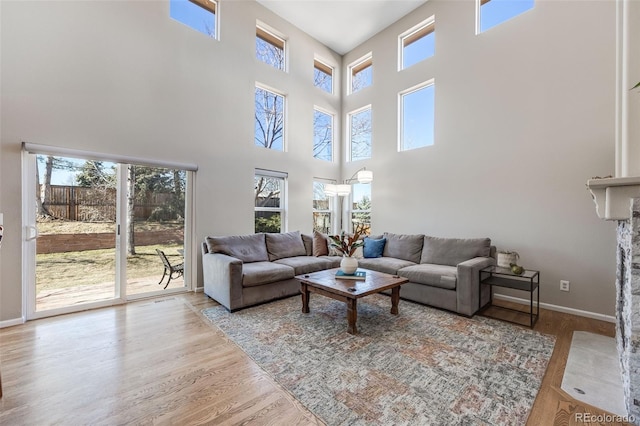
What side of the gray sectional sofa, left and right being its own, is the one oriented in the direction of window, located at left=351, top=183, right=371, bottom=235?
back

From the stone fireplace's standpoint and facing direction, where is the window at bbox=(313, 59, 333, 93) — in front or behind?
in front

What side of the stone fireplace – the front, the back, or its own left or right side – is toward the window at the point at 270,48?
front

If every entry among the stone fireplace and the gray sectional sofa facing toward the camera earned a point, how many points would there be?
1

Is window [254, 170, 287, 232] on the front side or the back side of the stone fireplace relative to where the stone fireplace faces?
on the front side

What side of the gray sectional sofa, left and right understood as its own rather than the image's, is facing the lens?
front

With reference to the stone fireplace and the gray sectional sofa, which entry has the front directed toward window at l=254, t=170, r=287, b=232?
the stone fireplace

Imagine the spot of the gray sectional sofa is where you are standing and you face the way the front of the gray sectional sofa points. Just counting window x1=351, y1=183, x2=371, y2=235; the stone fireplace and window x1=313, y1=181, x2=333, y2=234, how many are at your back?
2

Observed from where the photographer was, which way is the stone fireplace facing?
facing to the left of the viewer

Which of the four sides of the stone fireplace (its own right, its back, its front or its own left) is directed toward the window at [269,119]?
front

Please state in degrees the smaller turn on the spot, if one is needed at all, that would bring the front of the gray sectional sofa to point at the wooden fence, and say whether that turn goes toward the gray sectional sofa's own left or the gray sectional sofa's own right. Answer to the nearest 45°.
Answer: approximately 90° to the gray sectional sofa's own right

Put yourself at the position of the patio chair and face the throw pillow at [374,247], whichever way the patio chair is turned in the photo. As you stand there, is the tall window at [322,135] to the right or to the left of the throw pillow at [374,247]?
left
